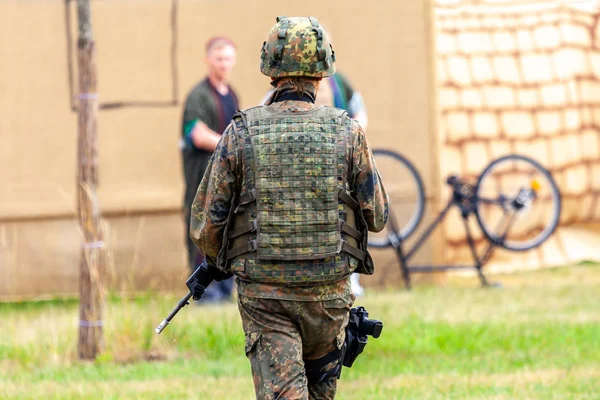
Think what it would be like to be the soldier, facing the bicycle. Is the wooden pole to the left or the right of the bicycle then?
left

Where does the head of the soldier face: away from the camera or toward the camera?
away from the camera

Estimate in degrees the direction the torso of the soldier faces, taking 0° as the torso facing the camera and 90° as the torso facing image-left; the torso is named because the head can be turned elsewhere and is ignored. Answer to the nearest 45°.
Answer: approximately 180°

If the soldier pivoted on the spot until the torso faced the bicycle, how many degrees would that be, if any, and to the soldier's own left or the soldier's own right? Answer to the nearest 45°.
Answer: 0° — they already face it
